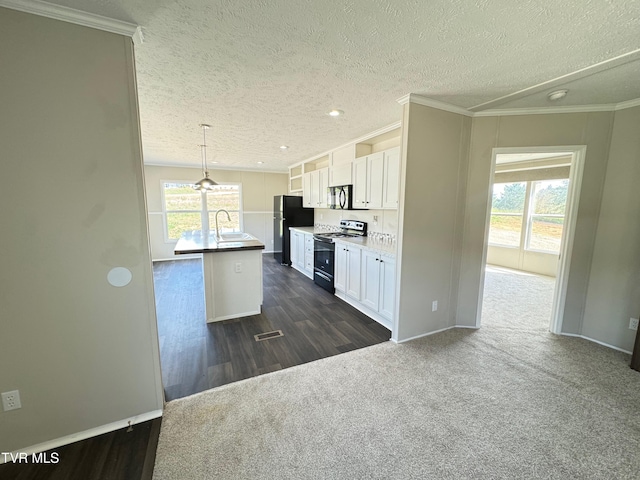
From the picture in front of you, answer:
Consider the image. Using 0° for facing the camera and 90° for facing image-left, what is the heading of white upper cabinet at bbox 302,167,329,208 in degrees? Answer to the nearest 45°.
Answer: approximately 45°

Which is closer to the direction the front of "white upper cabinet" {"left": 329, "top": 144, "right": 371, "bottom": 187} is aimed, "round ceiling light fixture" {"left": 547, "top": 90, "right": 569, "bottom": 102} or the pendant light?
the pendant light

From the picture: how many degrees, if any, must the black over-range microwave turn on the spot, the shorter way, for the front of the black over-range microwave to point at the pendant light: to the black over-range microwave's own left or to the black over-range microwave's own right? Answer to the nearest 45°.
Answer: approximately 45° to the black over-range microwave's own right

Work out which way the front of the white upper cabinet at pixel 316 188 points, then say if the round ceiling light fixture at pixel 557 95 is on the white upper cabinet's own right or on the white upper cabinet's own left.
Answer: on the white upper cabinet's own left

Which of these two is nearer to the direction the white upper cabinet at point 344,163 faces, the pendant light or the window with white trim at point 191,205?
the pendant light

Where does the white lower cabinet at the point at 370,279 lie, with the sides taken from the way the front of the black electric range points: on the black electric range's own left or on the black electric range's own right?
on the black electric range's own left

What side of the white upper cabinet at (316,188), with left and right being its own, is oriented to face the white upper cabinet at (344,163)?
left

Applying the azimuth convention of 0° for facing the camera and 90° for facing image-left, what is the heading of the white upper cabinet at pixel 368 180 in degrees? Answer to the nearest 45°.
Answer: approximately 45°

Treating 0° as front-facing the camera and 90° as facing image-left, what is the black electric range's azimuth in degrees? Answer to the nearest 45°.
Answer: approximately 45°

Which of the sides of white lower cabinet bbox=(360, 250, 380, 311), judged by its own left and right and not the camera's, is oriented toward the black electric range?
right
